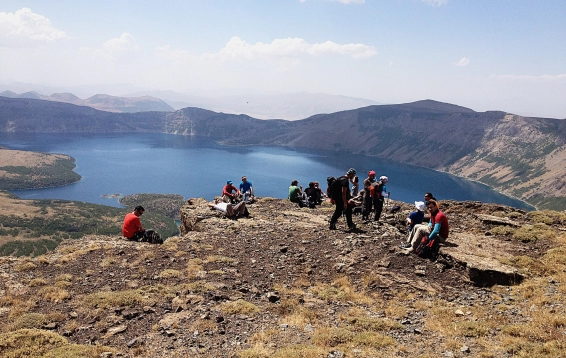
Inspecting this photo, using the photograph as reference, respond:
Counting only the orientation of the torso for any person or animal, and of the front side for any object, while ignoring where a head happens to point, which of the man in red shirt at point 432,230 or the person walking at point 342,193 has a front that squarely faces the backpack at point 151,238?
the man in red shirt

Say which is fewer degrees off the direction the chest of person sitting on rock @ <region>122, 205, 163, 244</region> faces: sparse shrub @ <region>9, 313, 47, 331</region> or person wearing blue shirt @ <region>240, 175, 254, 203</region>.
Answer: the person wearing blue shirt

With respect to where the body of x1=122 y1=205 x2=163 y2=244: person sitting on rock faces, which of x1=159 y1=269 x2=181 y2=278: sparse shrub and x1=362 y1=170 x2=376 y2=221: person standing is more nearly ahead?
the person standing

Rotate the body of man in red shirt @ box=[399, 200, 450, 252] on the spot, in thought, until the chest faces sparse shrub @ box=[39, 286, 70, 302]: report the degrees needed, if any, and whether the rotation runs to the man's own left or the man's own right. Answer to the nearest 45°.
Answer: approximately 45° to the man's own left

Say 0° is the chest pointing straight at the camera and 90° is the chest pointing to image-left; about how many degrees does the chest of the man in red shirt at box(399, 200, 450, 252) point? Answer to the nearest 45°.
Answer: approximately 90°

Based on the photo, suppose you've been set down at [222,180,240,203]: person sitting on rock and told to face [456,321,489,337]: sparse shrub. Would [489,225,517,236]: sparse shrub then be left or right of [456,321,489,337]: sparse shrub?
left

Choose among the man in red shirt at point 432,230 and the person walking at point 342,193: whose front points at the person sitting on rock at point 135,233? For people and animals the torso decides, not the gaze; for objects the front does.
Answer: the man in red shirt
